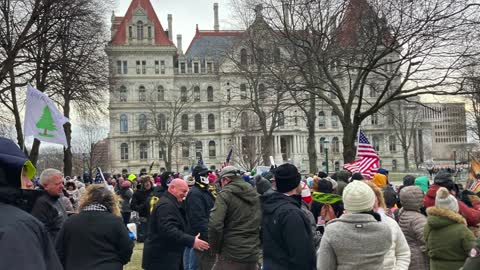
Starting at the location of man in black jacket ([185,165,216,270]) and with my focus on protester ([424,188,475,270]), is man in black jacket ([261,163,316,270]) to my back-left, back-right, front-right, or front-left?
front-right

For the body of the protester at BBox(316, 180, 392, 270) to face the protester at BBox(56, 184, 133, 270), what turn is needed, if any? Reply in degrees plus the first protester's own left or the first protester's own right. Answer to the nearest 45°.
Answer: approximately 90° to the first protester's own left

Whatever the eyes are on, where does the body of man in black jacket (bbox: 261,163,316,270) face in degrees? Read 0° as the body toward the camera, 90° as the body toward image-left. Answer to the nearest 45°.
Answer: approximately 225°

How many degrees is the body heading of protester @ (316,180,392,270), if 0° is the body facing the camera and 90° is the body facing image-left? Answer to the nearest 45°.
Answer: approximately 180°

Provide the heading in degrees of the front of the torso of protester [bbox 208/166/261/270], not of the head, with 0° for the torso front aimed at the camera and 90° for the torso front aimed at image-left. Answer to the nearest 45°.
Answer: approximately 135°

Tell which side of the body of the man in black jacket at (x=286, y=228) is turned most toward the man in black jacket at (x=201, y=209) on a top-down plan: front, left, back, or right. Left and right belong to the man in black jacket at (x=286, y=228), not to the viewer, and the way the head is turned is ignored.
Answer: left

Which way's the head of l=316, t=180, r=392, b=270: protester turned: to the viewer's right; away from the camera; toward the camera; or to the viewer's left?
away from the camera

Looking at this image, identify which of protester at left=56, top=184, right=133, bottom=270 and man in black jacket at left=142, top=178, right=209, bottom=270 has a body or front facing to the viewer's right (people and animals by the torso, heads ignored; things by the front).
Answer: the man in black jacket

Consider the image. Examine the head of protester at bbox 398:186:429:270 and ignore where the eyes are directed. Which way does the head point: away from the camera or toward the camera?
away from the camera

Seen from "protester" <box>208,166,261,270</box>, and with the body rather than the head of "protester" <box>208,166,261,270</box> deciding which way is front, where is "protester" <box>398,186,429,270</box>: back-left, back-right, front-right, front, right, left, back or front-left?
back-right

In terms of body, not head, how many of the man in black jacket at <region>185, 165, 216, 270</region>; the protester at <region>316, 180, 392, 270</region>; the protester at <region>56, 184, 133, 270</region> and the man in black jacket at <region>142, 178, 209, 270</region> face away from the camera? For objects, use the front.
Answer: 2

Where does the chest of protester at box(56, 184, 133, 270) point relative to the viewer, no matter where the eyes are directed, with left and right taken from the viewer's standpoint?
facing away from the viewer

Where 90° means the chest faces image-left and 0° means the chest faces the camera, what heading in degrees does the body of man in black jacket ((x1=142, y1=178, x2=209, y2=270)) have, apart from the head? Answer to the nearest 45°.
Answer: approximately 270°

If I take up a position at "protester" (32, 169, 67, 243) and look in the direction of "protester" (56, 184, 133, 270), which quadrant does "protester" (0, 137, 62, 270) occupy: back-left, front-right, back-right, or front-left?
front-right

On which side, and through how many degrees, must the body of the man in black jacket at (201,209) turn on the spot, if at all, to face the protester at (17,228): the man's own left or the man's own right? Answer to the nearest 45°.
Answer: approximately 90° to the man's own right

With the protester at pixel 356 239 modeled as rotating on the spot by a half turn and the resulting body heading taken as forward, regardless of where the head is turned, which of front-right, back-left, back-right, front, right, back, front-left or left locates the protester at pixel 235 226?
back-right

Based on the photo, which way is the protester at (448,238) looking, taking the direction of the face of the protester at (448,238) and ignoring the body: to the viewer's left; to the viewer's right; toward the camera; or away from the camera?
away from the camera

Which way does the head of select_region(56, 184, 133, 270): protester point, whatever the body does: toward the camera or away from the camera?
away from the camera
